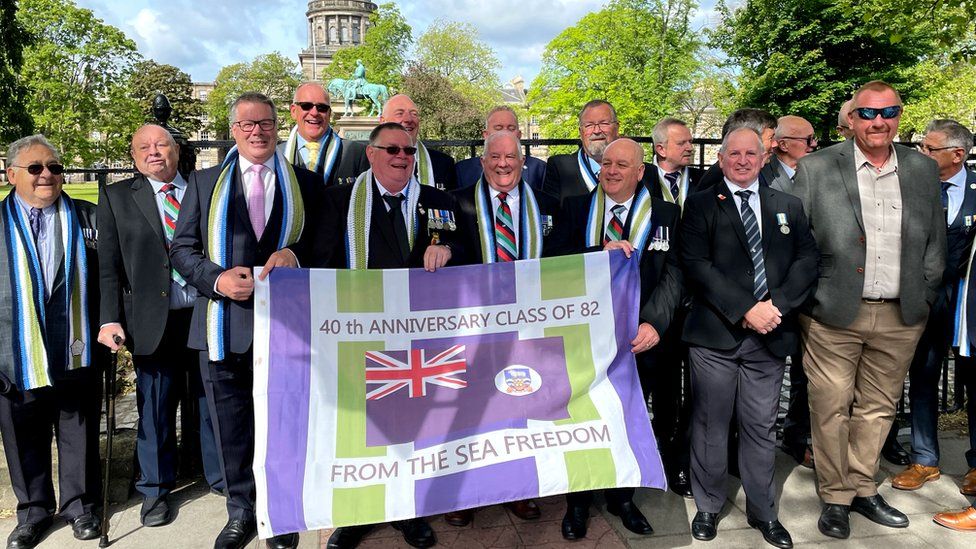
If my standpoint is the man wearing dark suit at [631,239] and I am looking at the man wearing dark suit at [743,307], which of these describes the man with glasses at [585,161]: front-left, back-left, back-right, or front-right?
back-left

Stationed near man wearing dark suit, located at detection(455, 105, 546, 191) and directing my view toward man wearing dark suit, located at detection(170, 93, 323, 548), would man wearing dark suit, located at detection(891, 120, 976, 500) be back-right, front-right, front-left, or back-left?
back-left

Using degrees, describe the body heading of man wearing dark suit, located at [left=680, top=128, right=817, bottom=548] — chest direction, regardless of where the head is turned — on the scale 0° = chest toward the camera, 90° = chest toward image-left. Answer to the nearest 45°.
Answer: approximately 0°

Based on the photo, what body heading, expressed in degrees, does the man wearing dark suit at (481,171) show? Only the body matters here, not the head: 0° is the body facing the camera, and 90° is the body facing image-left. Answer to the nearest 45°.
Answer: approximately 0°

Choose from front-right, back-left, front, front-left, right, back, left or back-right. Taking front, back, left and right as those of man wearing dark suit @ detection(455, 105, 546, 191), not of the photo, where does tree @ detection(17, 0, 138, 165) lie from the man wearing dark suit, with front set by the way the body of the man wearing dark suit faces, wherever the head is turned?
back-right

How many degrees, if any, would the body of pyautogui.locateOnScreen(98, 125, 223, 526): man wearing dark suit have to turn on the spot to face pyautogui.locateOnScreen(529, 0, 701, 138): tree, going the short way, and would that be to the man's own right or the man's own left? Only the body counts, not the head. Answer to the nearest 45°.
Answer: approximately 90° to the man's own left

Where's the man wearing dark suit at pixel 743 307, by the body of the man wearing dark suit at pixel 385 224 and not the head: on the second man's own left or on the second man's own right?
on the second man's own left
